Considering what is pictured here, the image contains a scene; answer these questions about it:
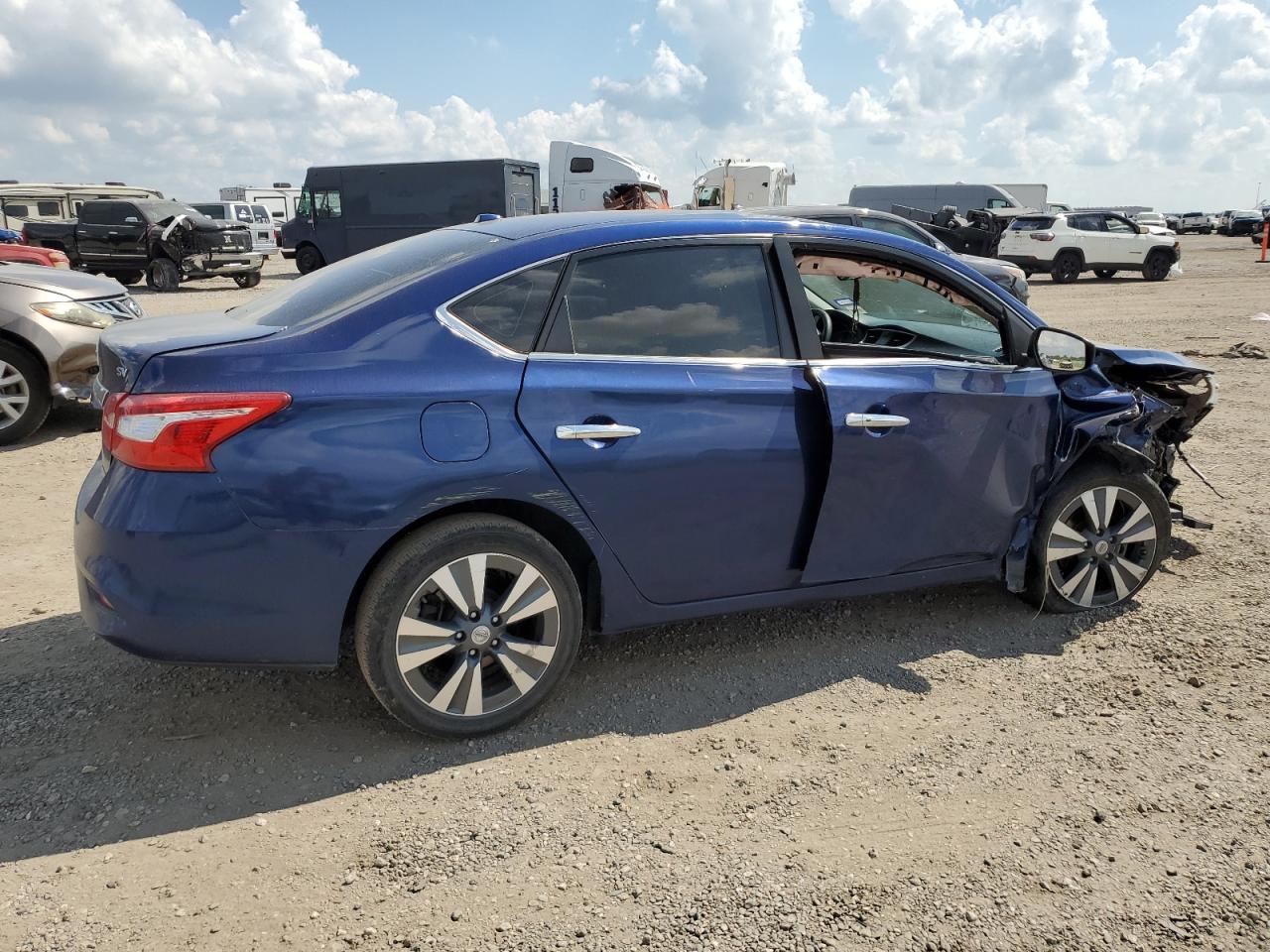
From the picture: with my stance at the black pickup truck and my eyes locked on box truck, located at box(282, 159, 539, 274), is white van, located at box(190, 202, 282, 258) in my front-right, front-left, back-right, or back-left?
front-left

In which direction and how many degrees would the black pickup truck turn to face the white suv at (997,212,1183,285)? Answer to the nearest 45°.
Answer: approximately 45° to its left

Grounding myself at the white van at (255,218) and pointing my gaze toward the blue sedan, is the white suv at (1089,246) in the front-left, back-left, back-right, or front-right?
front-left

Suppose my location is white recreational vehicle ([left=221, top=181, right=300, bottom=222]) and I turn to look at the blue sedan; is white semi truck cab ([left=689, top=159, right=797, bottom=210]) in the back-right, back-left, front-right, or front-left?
front-left

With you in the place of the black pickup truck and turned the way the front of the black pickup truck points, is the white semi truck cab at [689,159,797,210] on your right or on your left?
on your left

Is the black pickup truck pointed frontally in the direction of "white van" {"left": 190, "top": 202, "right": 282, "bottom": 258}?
no

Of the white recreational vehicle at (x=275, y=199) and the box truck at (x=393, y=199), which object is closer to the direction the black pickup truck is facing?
the box truck

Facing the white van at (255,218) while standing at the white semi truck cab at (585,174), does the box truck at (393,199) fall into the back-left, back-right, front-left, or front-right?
front-left

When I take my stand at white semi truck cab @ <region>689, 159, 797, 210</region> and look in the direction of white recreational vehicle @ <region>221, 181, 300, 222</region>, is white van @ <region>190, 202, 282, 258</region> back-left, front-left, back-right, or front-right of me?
front-left

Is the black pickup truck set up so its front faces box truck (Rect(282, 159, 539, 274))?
no

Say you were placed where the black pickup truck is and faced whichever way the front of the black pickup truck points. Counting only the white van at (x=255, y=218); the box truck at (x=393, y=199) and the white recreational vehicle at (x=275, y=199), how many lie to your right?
0

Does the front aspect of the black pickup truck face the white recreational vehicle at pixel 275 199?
no

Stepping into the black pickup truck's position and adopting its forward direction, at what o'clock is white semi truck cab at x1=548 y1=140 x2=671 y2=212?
The white semi truck cab is roughly at 10 o'clock from the black pickup truck.

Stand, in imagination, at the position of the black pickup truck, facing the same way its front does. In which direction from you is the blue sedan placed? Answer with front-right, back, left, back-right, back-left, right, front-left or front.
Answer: front-right

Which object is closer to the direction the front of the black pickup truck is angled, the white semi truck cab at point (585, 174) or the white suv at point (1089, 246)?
the white suv

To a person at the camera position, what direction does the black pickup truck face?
facing the viewer and to the right of the viewer
